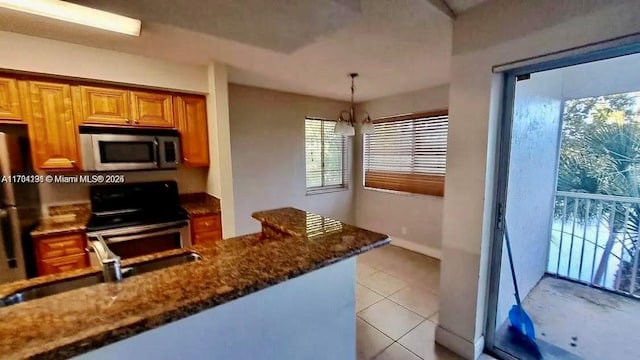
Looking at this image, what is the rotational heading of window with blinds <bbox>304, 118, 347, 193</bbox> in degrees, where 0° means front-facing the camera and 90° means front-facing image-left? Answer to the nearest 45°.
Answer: approximately 315°

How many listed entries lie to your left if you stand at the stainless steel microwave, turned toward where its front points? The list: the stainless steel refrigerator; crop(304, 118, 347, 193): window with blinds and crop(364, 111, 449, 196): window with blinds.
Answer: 2

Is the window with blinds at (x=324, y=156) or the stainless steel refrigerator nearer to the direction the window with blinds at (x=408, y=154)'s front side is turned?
the stainless steel refrigerator

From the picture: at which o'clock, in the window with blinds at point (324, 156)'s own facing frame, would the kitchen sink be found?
The kitchen sink is roughly at 2 o'clock from the window with blinds.

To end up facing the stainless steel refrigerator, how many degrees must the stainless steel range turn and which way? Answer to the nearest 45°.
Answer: approximately 90° to its right

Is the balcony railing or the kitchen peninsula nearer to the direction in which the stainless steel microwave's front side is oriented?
the kitchen peninsula

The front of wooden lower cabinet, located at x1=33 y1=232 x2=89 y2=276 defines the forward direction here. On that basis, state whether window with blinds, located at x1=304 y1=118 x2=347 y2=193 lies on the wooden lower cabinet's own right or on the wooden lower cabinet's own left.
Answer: on the wooden lower cabinet's own left

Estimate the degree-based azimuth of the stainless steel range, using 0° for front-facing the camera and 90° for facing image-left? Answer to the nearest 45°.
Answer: approximately 0°

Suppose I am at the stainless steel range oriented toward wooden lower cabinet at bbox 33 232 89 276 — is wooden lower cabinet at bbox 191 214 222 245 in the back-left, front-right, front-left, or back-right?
back-left

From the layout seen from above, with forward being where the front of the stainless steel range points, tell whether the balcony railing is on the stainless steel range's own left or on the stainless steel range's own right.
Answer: on the stainless steel range's own left

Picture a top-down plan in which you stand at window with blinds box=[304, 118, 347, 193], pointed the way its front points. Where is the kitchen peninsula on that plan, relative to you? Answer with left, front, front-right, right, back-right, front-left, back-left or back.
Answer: front-right
